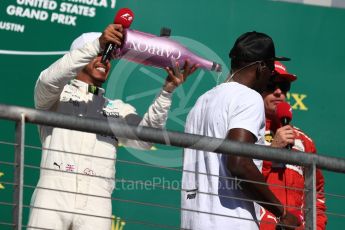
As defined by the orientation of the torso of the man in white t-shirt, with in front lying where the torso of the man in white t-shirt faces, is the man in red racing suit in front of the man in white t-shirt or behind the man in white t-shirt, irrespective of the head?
in front

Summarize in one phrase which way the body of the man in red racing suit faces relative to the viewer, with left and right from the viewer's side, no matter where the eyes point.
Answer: facing the viewer

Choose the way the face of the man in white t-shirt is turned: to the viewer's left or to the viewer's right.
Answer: to the viewer's right

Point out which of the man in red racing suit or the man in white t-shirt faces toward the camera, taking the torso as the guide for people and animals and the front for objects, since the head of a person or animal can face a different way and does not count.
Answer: the man in red racing suit

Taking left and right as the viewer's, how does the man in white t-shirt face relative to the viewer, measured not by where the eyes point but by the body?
facing away from the viewer and to the right of the viewer

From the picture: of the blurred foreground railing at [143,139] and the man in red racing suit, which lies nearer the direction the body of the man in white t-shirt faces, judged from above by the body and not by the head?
the man in red racing suit

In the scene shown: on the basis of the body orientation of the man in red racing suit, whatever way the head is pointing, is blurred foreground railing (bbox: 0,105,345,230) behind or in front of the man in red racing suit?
in front

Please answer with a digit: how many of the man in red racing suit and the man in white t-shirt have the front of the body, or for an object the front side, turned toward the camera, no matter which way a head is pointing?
1
